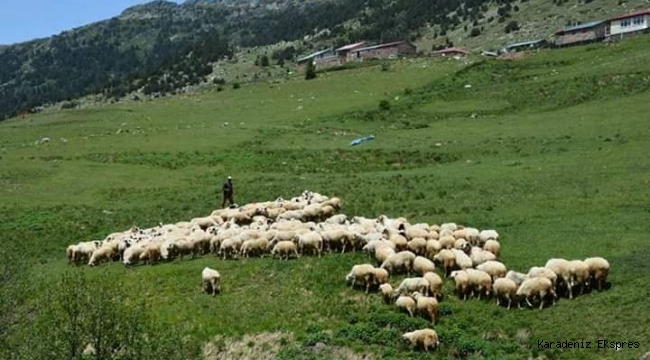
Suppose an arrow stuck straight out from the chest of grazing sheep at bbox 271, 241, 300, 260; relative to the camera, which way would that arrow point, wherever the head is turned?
to the viewer's left

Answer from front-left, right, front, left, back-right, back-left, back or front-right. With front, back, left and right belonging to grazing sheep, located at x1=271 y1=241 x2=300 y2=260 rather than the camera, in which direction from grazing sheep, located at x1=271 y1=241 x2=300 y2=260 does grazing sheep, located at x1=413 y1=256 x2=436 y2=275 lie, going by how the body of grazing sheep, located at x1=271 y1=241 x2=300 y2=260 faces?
back-left

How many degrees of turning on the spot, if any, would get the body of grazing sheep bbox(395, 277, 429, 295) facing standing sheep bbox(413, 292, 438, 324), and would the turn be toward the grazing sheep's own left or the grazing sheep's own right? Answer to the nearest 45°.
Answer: approximately 90° to the grazing sheep's own left

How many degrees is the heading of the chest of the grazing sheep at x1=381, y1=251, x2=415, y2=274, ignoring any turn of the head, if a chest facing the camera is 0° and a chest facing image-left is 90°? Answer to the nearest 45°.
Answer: approximately 90°

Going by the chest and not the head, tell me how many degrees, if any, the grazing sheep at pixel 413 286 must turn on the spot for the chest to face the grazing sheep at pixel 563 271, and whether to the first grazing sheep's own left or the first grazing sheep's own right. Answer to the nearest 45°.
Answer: approximately 180°

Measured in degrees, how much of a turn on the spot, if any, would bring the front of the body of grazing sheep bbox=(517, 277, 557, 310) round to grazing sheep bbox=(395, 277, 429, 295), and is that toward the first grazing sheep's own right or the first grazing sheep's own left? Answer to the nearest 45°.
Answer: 0° — it already faces it

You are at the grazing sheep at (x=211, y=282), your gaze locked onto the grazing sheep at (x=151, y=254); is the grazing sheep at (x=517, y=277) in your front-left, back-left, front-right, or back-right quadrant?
back-right

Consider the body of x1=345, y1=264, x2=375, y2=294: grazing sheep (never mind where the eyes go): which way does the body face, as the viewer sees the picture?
to the viewer's left
